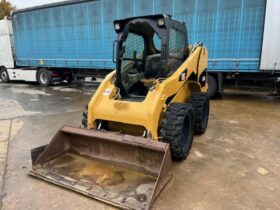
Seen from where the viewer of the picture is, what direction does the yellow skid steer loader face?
facing the viewer and to the left of the viewer

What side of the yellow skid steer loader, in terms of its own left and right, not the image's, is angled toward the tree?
right
